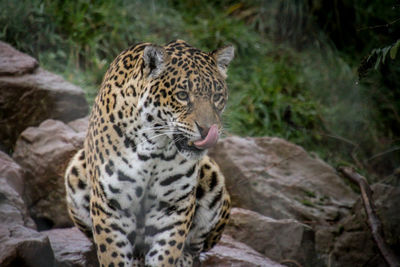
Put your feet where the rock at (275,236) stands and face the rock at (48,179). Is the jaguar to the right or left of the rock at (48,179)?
left

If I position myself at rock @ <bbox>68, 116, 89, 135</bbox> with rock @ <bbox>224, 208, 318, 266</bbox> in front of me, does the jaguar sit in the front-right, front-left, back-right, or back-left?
front-right

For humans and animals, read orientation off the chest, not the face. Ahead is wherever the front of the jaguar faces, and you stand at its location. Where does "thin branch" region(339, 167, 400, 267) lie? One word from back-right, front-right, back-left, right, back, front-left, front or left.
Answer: left

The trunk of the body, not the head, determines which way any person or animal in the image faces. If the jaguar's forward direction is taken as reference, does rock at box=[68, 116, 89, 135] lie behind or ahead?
behind

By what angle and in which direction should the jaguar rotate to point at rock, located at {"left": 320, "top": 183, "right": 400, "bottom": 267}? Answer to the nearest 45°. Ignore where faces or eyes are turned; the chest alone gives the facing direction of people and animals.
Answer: approximately 135° to its left

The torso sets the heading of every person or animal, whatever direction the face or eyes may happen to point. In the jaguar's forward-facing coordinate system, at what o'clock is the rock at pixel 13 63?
The rock is roughly at 5 o'clock from the jaguar.

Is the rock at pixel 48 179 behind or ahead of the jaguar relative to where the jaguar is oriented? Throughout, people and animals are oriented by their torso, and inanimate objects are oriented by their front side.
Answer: behind

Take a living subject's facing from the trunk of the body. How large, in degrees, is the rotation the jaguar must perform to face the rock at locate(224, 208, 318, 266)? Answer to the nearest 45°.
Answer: approximately 135° to its left

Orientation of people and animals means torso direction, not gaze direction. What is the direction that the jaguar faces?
toward the camera
